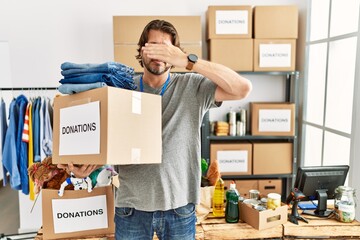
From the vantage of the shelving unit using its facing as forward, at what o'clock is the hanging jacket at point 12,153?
The hanging jacket is roughly at 2 o'clock from the shelving unit.

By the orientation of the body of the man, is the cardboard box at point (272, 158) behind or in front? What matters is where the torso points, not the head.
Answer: behind

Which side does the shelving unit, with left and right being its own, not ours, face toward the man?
front

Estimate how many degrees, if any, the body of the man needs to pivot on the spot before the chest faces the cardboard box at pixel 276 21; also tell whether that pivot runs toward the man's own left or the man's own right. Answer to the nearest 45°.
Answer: approximately 135° to the man's own left

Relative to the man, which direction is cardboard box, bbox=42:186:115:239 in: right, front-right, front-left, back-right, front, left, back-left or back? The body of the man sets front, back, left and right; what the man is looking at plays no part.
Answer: back-right

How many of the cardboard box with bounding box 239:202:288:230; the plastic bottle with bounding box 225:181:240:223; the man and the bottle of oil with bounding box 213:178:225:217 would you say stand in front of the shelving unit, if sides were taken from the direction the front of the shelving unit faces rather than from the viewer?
4

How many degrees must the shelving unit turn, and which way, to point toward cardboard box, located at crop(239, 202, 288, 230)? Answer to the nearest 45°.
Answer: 0° — it already faces it

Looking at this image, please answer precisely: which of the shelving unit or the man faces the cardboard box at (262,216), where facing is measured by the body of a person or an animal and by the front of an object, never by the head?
the shelving unit

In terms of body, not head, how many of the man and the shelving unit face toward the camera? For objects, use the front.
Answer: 2

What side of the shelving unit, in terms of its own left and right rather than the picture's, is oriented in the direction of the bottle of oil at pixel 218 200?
front

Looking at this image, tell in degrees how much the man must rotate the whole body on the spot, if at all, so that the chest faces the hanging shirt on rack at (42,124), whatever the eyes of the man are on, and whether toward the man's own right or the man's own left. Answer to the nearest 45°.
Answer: approximately 135° to the man's own right

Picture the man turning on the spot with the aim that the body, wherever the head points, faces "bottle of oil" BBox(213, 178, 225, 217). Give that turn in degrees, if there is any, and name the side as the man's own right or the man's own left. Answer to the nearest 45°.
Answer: approximately 135° to the man's own left

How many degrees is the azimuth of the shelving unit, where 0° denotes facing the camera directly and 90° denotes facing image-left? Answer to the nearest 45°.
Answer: approximately 0°

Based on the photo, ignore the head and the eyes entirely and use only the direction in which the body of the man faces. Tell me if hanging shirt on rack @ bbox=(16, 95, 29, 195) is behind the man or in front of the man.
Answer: behind
